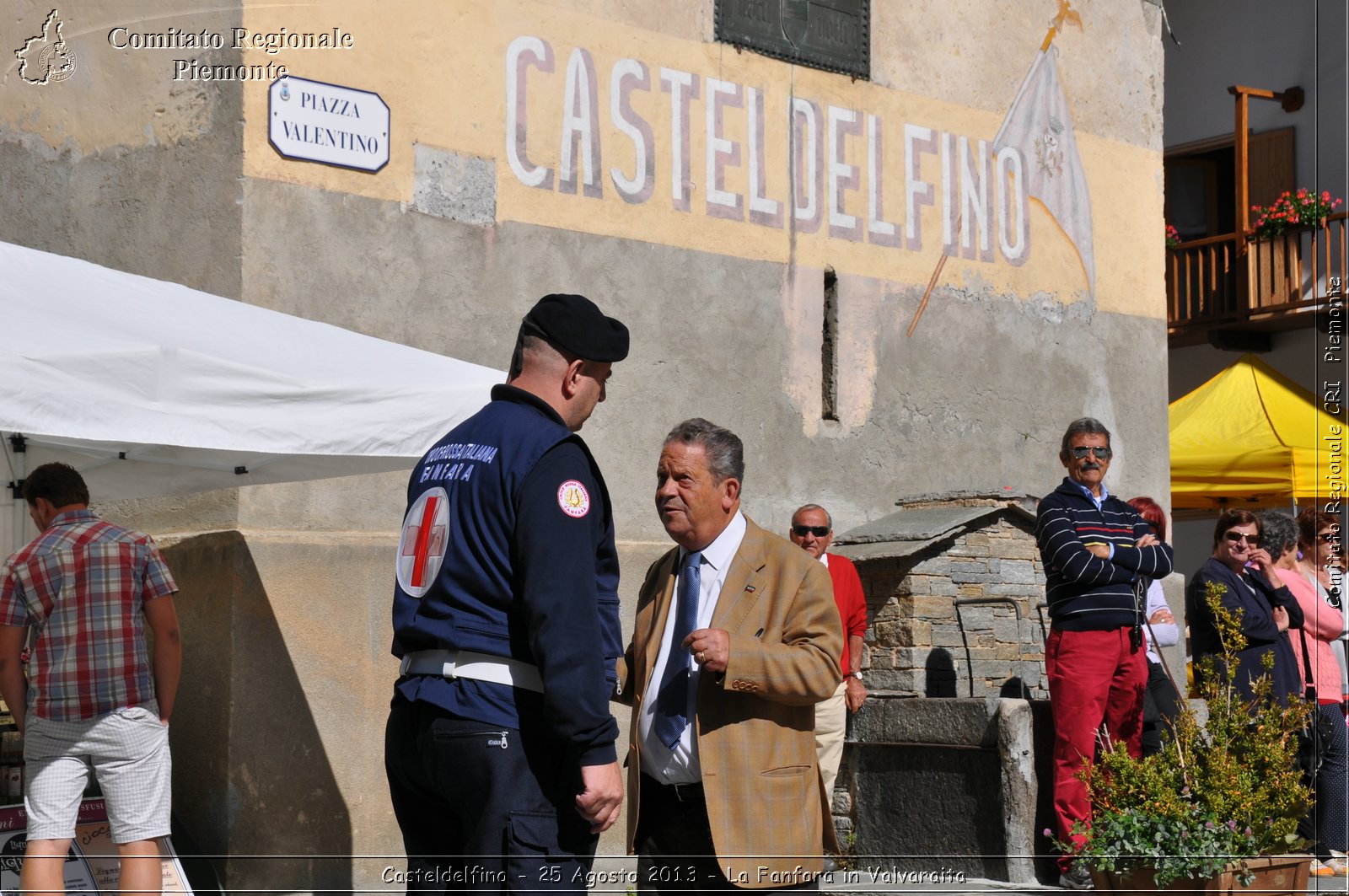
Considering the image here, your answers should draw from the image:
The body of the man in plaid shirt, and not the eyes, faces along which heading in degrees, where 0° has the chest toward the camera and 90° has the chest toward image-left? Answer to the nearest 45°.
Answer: approximately 180°

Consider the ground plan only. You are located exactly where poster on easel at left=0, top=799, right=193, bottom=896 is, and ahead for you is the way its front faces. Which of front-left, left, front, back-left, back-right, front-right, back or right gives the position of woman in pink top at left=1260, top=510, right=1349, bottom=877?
left

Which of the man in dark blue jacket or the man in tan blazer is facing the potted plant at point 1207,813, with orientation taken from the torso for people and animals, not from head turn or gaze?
the man in dark blue jacket

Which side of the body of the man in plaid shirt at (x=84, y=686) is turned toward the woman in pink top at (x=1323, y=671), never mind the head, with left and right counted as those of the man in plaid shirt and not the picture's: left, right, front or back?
right

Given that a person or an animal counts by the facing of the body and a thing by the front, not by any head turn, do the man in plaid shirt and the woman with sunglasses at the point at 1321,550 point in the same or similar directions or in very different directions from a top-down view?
very different directions

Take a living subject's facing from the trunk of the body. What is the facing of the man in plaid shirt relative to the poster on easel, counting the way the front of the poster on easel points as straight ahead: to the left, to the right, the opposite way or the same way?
the opposite way

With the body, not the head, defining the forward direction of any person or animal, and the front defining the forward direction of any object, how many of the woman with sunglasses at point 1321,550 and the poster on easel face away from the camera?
0
